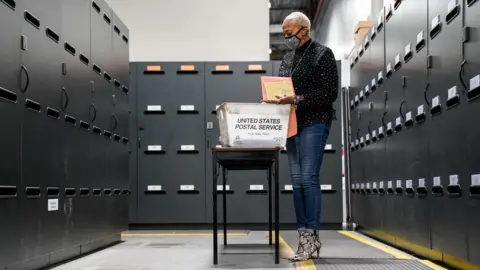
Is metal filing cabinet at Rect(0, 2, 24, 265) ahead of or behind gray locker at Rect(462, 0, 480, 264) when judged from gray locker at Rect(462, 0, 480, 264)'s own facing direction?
ahead

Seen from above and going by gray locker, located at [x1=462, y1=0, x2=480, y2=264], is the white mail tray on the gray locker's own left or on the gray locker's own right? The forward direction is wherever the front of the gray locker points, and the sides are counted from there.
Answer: on the gray locker's own right

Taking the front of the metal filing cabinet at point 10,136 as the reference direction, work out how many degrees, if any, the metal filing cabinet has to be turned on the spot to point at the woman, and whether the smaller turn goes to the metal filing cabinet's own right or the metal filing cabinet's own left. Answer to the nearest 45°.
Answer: approximately 45° to the metal filing cabinet's own left

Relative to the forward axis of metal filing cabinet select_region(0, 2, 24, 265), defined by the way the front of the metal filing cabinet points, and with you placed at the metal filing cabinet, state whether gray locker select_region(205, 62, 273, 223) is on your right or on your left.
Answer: on your left

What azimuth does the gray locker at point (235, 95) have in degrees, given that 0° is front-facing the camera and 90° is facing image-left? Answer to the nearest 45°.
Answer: approximately 0°

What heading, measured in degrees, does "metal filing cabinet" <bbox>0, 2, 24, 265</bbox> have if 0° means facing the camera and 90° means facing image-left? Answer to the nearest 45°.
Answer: approximately 315°

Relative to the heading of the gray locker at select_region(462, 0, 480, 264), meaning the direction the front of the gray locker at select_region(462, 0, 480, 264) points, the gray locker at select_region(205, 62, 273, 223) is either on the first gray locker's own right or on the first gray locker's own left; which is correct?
on the first gray locker's own right

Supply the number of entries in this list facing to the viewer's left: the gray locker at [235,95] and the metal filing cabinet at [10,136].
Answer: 0

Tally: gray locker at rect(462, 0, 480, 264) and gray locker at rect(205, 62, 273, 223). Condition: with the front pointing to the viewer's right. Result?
0

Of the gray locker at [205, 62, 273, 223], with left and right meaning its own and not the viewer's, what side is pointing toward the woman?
front

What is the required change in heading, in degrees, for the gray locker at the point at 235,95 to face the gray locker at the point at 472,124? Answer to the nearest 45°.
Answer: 0° — it already faces it
